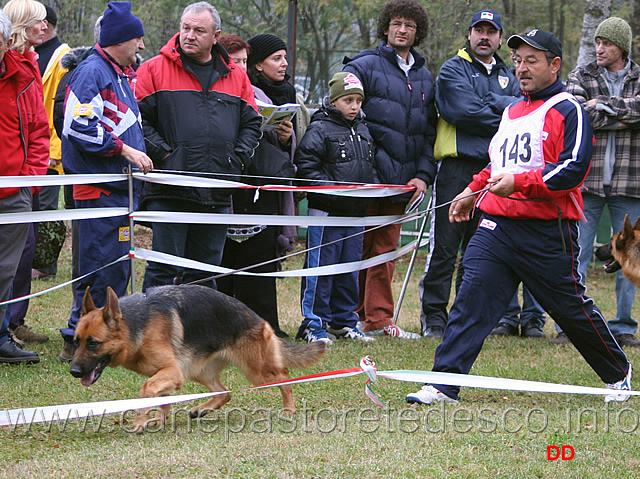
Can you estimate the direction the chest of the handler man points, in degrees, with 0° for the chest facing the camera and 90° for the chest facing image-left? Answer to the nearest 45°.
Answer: approximately 45°

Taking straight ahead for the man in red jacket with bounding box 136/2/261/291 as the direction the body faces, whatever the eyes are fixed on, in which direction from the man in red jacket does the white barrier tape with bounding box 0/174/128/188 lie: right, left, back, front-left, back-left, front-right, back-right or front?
front-right

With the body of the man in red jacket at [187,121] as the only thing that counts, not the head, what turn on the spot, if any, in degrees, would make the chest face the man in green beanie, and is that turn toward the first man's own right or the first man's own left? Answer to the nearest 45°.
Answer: approximately 90° to the first man's own left

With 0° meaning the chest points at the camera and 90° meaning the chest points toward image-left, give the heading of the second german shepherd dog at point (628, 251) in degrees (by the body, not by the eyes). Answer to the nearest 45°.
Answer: approximately 90°

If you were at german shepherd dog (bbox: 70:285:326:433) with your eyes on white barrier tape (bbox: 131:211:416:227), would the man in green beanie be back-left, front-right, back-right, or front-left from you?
front-right

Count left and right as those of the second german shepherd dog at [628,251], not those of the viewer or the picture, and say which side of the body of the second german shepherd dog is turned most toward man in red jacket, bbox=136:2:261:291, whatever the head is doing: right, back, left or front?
front

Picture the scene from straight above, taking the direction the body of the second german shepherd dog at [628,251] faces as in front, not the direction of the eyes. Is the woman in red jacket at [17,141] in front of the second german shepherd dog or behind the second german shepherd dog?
in front

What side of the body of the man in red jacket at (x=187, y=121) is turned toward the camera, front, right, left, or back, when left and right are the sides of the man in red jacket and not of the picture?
front

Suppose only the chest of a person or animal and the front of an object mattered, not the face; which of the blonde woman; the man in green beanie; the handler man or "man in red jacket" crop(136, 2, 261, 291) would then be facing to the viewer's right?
the blonde woman

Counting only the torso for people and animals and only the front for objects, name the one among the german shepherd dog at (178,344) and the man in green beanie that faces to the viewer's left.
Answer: the german shepherd dog

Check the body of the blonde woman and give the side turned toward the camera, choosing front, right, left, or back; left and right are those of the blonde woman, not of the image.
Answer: right

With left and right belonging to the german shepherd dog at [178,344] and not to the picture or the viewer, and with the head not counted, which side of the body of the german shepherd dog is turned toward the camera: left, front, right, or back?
left

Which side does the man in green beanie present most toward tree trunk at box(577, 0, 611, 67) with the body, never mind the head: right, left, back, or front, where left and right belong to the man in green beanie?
back

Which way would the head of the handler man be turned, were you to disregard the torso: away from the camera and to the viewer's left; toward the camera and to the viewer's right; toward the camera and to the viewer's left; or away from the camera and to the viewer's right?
toward the camera and to the viewer's left

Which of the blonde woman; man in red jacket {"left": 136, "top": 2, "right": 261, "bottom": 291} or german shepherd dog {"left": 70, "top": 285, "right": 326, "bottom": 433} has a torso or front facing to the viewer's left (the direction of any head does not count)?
the german shepherd dog

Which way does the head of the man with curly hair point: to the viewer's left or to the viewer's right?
to the viewer's left

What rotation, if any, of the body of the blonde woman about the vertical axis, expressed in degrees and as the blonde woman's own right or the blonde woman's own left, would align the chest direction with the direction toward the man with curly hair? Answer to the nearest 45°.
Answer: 0° — they already face them

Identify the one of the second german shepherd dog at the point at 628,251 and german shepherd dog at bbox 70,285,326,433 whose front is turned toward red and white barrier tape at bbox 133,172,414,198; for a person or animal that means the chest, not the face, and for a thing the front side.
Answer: the second german shepherd dog
